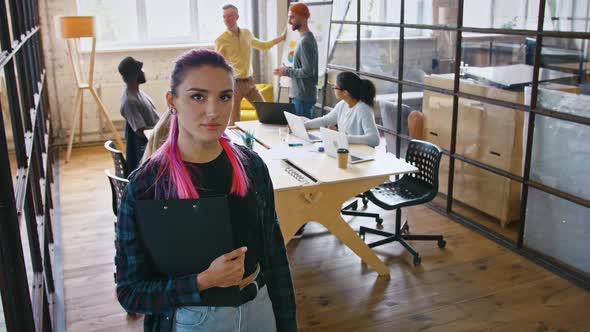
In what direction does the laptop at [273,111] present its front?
away from the camera

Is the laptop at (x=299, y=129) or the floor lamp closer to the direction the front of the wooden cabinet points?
the laptop

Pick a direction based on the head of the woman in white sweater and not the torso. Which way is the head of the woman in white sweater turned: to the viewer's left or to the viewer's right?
to the viewer's left

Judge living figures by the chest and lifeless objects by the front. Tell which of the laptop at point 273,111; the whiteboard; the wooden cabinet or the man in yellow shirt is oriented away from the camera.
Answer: the laptop
